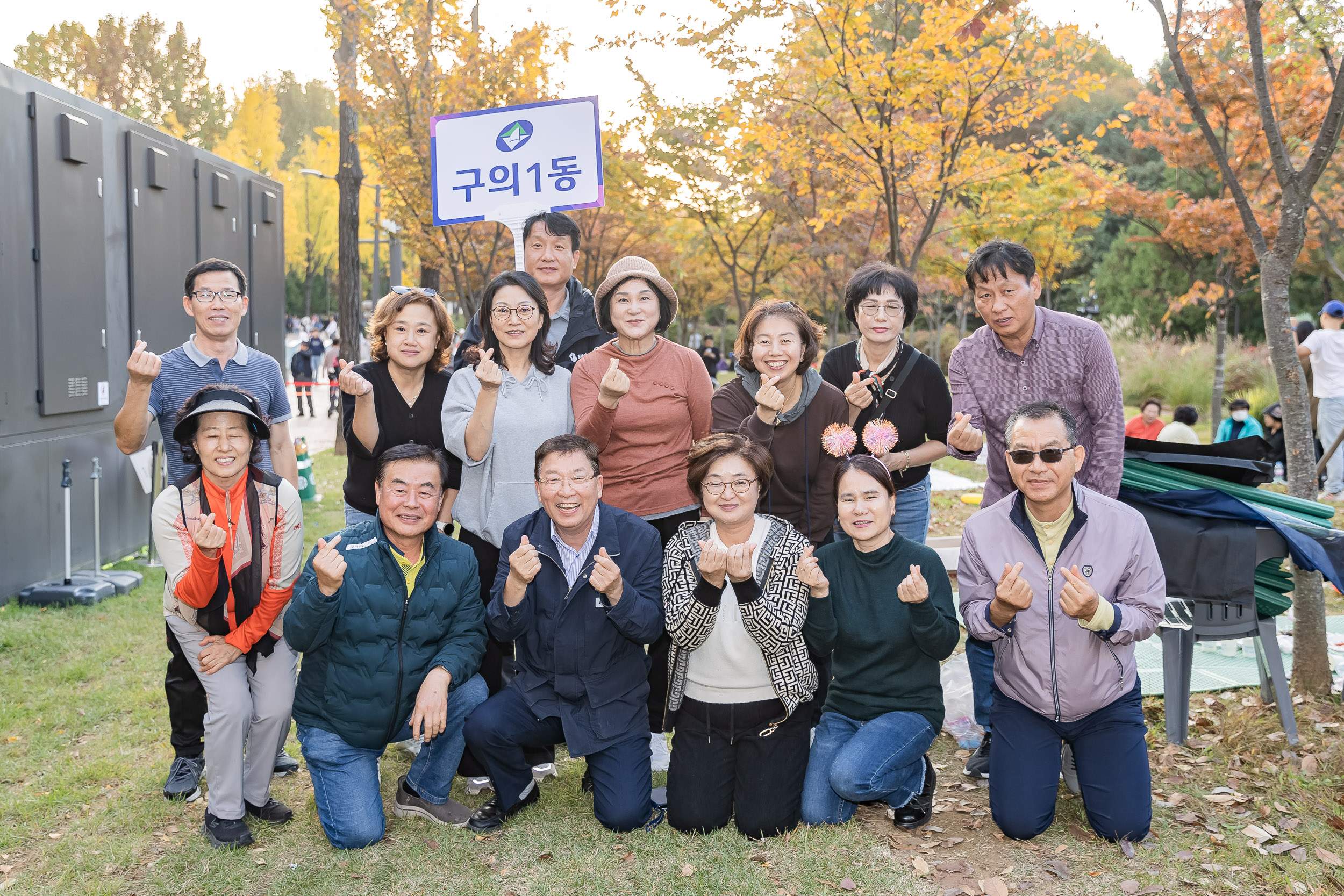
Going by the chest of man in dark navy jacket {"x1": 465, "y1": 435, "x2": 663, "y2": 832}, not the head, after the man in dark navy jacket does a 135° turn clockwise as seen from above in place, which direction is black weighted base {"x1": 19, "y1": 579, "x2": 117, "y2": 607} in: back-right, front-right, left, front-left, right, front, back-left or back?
front

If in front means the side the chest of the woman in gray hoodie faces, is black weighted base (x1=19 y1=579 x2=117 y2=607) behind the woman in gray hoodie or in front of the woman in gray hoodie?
behind

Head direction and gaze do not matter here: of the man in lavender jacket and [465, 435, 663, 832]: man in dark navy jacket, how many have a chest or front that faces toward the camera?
2

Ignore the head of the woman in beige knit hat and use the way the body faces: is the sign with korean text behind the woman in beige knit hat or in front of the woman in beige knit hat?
behind
